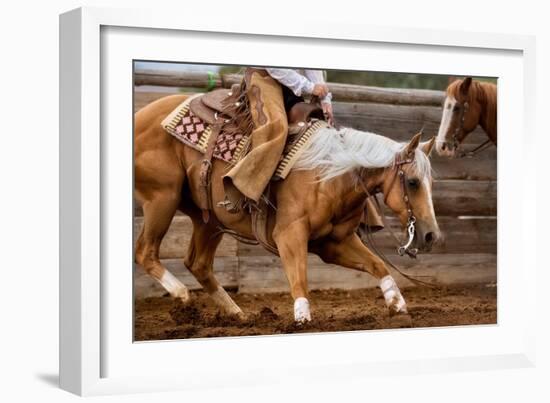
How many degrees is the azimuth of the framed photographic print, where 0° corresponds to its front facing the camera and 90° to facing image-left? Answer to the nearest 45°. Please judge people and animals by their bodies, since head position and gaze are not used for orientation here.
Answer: approximately 315°
